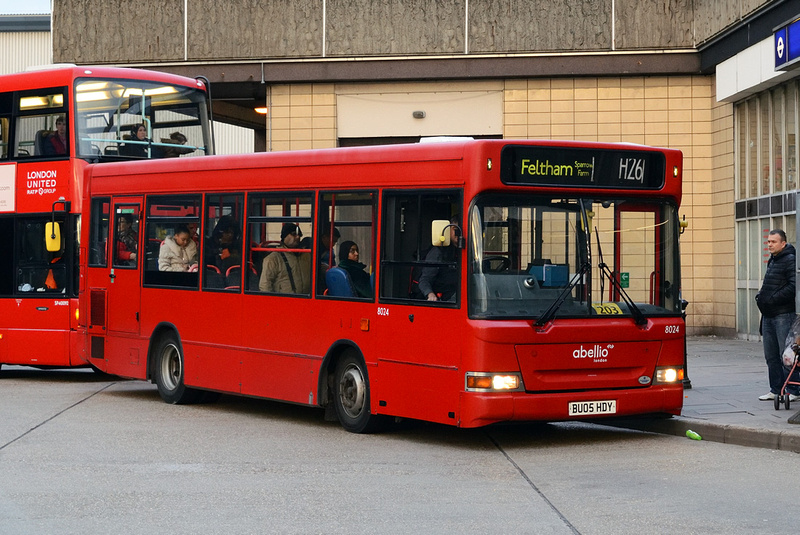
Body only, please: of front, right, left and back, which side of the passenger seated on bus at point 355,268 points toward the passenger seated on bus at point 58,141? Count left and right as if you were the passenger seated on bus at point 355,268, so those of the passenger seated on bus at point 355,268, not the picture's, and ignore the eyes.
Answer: back

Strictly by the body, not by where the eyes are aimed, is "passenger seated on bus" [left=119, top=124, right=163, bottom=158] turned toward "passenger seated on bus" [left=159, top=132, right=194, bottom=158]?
no

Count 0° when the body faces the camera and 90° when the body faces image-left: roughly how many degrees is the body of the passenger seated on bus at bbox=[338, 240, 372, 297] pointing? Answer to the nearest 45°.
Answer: approximately 315°

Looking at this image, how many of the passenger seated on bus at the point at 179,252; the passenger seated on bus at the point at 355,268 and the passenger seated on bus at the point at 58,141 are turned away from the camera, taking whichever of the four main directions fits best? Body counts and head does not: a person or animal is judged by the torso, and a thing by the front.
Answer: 0

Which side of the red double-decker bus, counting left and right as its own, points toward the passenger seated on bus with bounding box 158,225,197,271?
front

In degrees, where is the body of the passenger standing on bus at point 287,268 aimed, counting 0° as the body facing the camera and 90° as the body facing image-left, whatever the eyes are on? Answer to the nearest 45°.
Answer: approximately 315°

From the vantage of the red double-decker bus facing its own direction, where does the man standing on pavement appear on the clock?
The man standing on pavement is roughly at 12 o'clock from the red double-decker bus.

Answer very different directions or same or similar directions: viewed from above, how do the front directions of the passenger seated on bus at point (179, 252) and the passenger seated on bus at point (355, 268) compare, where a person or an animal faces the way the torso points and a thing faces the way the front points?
same or similar directions

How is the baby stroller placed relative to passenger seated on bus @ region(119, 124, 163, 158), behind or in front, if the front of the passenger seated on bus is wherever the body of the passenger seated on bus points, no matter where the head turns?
in front

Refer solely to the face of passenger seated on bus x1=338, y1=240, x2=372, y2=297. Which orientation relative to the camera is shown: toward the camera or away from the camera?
toward the camera

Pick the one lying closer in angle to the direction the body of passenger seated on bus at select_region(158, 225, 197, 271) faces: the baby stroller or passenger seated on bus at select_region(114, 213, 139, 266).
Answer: the baby stroller

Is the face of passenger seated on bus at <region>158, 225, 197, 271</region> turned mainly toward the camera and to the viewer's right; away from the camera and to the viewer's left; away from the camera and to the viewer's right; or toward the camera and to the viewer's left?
toward the camera and to the viewer's right

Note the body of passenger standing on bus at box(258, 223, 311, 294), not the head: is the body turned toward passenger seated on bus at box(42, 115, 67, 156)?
no

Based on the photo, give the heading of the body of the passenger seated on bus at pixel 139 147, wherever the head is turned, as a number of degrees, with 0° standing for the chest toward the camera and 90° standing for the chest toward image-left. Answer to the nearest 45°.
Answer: approximately 315°

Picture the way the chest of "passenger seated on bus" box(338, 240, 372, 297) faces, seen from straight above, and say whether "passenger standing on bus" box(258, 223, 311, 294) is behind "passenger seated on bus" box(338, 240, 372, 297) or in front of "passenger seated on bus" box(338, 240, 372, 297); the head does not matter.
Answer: behind

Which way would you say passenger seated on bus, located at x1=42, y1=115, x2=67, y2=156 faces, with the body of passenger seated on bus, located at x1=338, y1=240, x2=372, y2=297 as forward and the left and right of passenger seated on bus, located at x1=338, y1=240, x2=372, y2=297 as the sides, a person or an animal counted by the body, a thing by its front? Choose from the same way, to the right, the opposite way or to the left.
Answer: the same way

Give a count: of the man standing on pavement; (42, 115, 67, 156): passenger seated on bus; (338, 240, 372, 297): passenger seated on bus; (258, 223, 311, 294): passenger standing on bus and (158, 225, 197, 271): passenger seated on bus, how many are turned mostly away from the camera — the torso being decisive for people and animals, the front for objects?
0

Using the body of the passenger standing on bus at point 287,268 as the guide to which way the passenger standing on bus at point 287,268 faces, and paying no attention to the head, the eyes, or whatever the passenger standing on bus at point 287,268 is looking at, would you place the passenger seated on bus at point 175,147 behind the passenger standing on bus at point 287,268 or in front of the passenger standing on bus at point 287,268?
behind

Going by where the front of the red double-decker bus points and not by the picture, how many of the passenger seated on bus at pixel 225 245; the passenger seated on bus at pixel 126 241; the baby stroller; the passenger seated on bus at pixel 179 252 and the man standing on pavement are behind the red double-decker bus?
0

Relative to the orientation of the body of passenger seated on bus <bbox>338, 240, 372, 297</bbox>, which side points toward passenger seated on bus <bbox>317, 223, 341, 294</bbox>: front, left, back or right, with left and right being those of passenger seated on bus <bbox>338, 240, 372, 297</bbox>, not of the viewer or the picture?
back

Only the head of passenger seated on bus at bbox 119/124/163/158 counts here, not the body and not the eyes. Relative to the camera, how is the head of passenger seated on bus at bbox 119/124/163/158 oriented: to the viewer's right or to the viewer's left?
to the viewer's right

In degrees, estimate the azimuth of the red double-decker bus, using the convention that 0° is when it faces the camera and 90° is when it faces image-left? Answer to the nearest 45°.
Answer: approximately 315°
